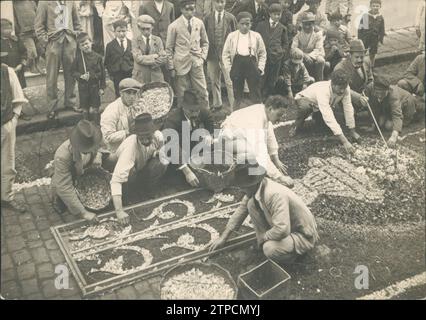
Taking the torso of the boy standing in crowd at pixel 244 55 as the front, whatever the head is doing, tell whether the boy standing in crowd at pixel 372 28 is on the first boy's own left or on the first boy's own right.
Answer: on the first boy's own left

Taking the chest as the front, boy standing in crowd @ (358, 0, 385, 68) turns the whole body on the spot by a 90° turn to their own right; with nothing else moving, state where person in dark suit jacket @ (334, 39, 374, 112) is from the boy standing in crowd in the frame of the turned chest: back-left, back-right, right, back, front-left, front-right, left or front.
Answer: left

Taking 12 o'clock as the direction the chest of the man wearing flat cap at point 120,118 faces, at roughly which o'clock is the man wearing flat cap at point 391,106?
the man wearing flat cap at point 391,106 is roughly at 10 o'clock from the man wearing flat cap at point 120,118.

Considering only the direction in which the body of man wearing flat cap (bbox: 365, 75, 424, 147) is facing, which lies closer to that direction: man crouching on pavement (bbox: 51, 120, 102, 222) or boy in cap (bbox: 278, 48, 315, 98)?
the man crouching on pavement

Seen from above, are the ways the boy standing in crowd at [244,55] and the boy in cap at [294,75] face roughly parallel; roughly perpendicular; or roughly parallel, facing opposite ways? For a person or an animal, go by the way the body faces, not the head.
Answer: roughly parallel

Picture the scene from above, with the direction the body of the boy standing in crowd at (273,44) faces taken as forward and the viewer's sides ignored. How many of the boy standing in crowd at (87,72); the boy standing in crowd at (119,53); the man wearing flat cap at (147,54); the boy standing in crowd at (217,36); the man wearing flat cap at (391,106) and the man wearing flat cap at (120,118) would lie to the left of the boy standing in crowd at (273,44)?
1

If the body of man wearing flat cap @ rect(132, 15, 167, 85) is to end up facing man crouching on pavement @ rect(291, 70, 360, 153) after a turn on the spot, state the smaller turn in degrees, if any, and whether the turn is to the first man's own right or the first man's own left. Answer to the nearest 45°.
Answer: approximately 90° to the first man's own left

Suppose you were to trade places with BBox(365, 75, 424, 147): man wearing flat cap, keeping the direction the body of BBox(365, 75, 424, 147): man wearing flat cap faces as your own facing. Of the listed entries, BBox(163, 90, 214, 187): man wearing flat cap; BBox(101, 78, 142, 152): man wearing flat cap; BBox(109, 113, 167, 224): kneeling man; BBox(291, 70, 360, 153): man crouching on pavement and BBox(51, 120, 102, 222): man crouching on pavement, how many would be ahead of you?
5

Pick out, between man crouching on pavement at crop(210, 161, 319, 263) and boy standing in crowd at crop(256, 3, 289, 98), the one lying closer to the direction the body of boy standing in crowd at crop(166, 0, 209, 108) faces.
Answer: the man crouching on pavement

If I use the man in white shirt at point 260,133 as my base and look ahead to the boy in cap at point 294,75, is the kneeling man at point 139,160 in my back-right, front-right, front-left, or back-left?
back-left

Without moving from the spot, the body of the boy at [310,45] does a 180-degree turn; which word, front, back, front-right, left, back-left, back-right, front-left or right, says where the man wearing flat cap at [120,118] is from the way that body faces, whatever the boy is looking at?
back-left

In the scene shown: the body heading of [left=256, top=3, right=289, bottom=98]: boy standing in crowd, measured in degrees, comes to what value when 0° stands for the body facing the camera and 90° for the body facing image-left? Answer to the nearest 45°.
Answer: approximately 0°

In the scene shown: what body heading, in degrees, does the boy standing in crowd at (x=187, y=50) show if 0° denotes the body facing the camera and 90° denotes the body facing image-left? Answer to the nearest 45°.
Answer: approximately 0°

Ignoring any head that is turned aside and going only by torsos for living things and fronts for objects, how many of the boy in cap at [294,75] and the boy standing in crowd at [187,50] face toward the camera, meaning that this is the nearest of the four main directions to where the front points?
2

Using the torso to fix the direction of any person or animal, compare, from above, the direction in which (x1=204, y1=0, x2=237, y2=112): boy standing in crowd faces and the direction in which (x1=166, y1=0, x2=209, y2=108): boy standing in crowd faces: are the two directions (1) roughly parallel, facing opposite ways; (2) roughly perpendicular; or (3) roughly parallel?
roughly parallel
